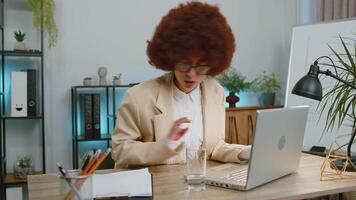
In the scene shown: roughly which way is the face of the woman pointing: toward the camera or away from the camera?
toward the camera

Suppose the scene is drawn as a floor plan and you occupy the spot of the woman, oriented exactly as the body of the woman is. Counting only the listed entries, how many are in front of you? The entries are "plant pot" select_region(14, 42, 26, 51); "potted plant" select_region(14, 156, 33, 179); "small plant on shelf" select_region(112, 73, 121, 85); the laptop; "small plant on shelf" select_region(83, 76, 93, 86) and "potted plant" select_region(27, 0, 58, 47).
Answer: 1

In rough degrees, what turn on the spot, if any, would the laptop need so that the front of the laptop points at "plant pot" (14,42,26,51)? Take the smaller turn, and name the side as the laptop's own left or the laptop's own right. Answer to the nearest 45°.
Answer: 0° — it already faces it

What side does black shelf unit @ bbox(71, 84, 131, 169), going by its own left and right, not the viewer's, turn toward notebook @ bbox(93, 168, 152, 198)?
front

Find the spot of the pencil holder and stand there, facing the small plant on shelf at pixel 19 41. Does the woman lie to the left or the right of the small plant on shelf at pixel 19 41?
right

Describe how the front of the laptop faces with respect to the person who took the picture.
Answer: facing away from the viewer and to the left of the viewer

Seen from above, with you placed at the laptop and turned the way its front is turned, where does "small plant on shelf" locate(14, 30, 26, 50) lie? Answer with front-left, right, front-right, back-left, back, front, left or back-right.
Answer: front

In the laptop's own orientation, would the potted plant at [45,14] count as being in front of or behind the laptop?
in front

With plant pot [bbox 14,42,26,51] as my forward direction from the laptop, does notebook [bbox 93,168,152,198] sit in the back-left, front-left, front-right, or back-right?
front-left

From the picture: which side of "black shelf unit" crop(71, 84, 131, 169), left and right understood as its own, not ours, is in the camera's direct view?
front

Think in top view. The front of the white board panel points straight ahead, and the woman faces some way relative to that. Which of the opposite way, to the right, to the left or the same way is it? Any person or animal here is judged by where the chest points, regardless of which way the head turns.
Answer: to the left

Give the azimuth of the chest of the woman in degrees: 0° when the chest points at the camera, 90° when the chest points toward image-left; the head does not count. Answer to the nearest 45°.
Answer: approximately 315°

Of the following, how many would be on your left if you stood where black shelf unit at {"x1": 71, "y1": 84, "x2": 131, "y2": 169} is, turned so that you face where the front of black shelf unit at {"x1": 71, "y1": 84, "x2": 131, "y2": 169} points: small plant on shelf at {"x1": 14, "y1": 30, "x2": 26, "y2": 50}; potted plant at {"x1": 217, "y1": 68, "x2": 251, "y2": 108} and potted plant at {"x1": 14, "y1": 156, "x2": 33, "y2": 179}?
1

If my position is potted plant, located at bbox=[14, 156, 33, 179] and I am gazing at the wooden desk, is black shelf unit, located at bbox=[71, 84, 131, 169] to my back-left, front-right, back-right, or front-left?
front-left

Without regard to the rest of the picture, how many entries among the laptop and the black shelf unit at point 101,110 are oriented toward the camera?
1

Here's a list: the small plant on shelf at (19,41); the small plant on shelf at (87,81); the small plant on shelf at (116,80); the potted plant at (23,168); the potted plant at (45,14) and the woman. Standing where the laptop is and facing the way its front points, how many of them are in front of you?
6
